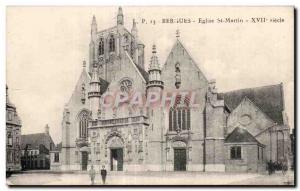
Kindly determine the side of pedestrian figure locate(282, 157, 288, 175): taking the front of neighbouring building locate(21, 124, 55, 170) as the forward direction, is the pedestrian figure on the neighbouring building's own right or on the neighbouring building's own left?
on the neighbouring building's own left

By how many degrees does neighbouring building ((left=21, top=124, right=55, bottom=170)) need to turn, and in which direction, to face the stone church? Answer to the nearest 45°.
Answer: approximately 90° to its left

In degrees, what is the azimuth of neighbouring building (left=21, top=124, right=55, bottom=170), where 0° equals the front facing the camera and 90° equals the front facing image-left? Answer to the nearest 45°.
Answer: approximately 0°

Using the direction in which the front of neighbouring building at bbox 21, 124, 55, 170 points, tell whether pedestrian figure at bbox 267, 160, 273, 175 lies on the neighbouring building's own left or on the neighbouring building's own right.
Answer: on the neighbouring building's own left
